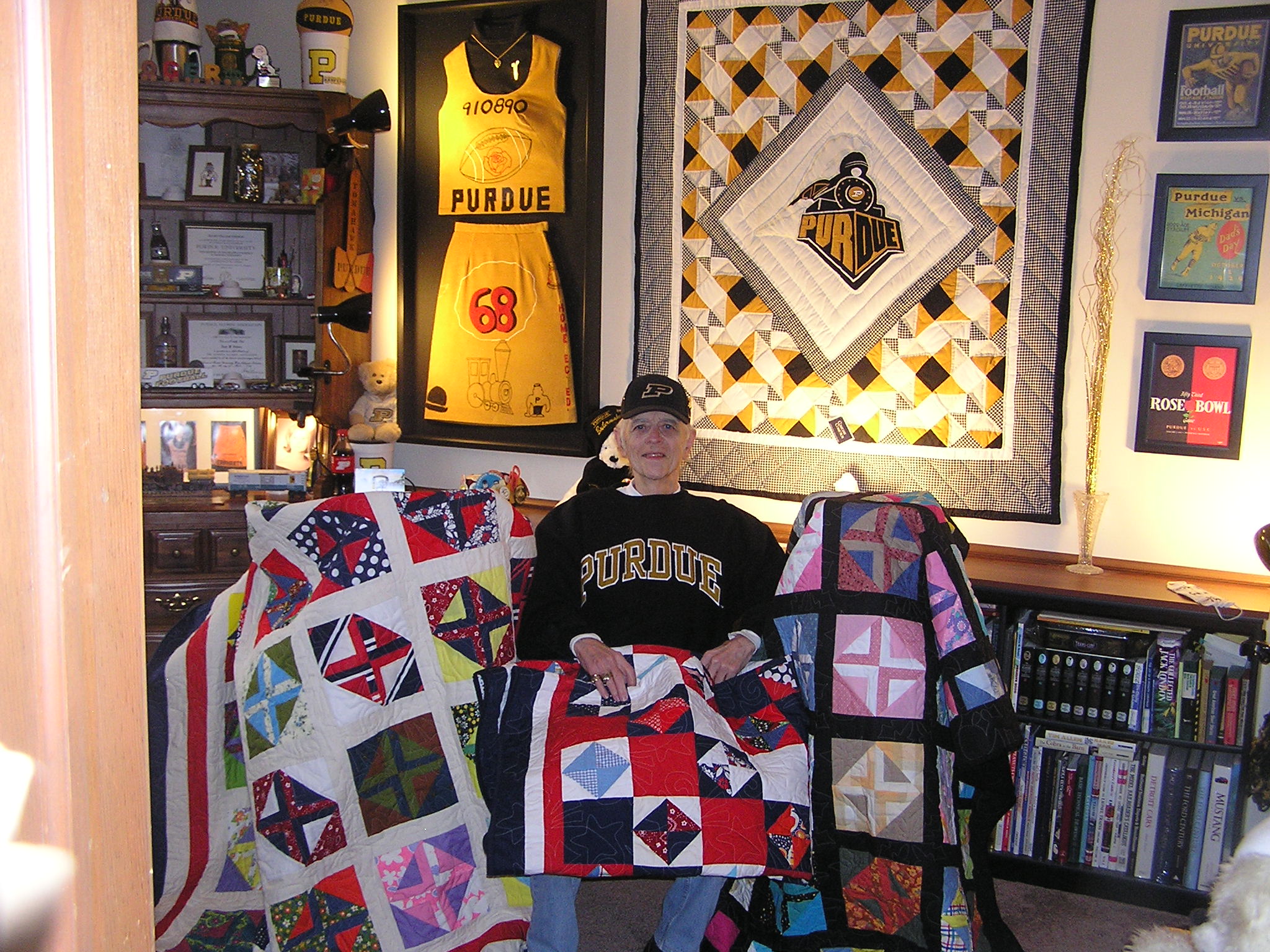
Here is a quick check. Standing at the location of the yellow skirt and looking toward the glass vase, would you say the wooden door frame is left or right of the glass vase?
right

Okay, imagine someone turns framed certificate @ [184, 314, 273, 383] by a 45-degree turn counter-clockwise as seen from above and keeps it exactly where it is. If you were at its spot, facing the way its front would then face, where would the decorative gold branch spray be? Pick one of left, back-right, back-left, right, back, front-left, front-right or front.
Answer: front

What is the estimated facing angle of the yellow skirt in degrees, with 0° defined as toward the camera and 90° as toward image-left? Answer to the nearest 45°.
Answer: approximately 0°

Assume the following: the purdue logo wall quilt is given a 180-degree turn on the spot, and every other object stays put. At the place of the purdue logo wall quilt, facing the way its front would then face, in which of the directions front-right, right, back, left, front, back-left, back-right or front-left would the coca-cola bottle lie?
left

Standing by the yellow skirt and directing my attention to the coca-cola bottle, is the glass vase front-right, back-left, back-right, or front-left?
back-left

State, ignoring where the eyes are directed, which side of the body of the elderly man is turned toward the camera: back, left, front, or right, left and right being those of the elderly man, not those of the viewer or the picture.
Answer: front

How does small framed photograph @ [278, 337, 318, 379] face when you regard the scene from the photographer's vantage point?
facing the viewer

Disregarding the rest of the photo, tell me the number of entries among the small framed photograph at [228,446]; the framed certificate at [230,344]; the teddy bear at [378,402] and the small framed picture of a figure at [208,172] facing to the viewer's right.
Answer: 0

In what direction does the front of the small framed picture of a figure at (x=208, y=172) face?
toward the camera

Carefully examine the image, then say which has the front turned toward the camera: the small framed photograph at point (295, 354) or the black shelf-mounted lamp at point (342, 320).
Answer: the small framed photograph

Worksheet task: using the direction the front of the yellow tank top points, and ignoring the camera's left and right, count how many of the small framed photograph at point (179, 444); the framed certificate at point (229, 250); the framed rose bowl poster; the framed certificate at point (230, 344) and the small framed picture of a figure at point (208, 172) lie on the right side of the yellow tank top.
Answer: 4

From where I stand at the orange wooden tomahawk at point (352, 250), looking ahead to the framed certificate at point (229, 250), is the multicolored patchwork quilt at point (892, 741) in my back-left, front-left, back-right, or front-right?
back-left

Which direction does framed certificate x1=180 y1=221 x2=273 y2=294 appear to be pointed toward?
toward the camera

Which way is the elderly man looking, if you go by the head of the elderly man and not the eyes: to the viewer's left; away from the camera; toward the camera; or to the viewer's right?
toward the camera

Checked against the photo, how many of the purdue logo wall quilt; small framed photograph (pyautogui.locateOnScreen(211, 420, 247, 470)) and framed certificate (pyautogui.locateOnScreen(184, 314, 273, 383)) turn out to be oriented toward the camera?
3
